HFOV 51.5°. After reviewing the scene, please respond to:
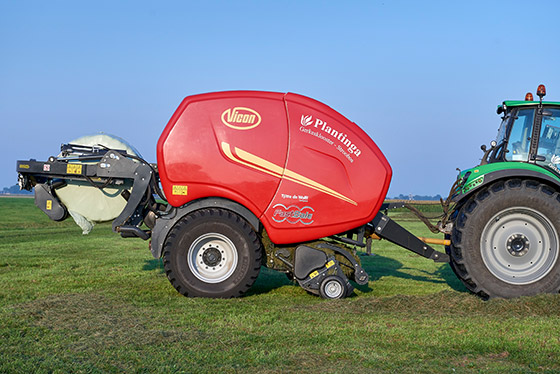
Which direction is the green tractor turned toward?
to the viewer's right
